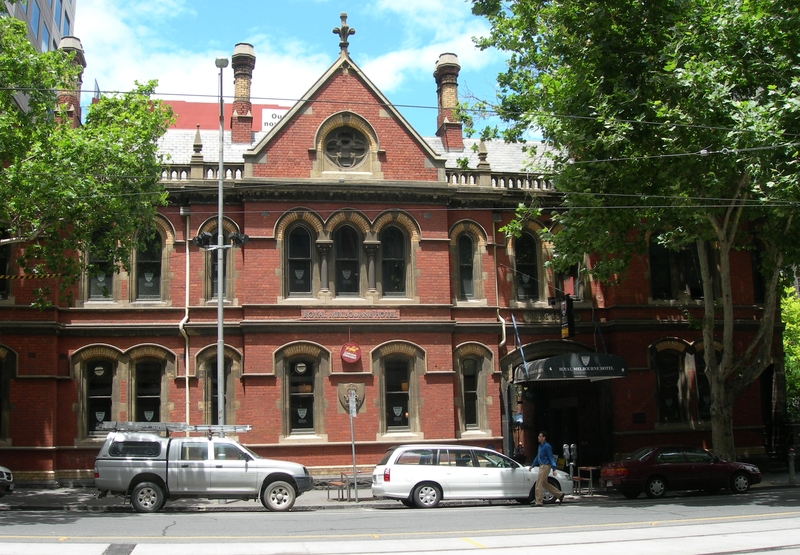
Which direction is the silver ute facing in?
to the viewer's right

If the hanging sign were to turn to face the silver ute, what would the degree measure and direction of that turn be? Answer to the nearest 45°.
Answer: approximately 45° to its right

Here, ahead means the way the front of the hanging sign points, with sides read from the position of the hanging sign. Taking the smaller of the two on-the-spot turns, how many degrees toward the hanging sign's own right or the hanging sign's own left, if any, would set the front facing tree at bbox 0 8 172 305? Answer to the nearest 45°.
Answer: approximately 45° to the hanging sign's own right

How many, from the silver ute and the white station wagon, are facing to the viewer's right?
2

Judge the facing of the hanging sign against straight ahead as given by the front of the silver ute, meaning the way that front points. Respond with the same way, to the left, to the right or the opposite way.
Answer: to the right

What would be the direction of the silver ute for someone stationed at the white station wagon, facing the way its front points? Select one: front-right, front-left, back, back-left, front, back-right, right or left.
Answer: back

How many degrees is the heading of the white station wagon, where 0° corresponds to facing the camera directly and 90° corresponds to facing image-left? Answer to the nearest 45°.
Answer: approximately 270°

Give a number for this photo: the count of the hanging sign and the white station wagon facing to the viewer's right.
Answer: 1

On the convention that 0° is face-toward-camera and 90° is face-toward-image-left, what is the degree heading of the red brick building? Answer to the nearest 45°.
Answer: approximately 0°
